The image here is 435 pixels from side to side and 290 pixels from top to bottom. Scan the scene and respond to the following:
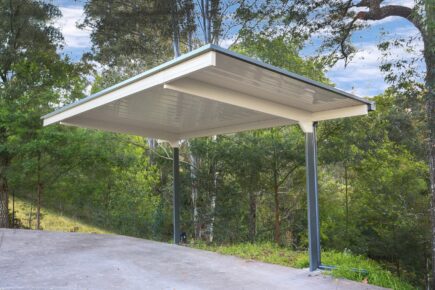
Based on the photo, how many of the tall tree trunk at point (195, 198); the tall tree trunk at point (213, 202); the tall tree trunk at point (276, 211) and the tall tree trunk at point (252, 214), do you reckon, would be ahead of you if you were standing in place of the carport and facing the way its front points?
0

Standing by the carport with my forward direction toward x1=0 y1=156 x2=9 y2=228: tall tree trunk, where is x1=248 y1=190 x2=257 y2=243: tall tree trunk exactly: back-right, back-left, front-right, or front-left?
front-right

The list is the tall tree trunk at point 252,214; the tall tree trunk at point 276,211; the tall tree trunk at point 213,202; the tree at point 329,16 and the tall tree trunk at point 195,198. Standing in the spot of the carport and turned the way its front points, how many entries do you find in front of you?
0

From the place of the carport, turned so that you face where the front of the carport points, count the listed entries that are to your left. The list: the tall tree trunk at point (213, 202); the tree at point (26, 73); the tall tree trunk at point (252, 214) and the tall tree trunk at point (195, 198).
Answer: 0

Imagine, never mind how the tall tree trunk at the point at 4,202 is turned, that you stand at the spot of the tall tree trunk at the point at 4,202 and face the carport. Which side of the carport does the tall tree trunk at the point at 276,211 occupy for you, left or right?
left

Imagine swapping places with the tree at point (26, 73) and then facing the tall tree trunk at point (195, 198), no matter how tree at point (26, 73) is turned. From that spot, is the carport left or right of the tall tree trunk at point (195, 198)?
right

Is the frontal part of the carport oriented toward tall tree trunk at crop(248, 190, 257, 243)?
no

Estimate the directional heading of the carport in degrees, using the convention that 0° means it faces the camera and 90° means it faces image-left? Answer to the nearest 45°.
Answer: approximately 45°

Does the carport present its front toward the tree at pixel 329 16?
no

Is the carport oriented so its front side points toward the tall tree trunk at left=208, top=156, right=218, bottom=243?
no

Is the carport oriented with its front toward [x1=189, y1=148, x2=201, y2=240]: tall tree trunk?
no

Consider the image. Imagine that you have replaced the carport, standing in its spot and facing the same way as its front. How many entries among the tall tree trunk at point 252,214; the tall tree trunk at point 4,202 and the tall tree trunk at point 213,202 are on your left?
0

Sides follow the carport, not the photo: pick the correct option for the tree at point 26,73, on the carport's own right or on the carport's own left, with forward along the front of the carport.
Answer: on the carport's own right

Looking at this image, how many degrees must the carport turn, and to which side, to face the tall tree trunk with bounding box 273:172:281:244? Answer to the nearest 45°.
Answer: approximately 135° to its right
